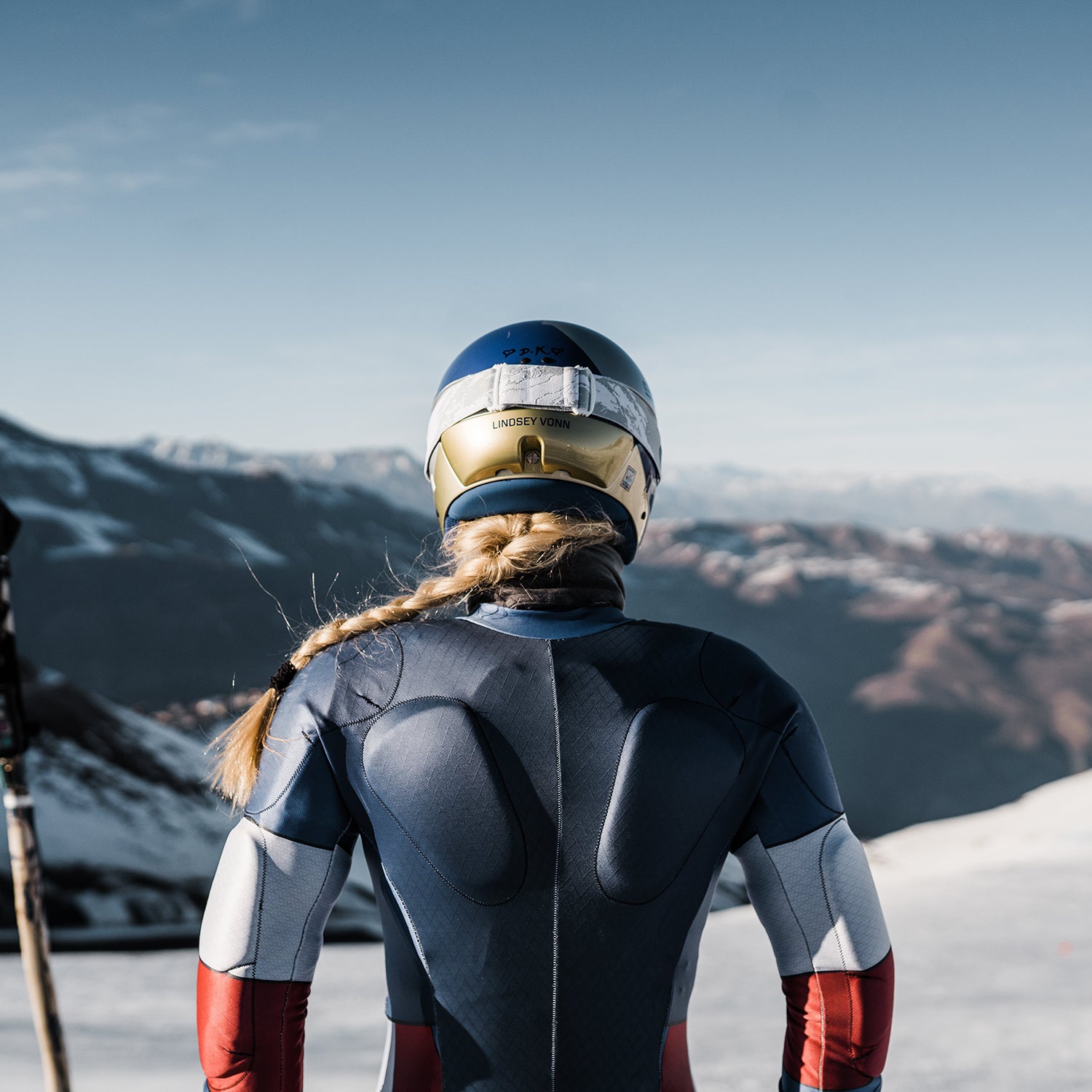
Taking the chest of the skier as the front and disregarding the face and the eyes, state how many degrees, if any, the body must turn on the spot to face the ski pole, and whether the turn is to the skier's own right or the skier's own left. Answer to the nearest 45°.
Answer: approximately 45° to the skier's own left

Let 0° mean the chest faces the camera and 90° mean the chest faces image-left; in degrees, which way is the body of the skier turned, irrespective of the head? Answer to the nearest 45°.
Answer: approximately 180°

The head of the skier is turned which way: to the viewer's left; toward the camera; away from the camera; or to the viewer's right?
away from the camera
